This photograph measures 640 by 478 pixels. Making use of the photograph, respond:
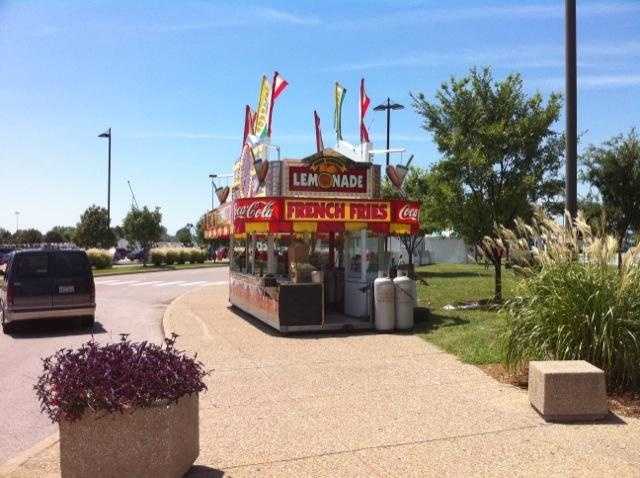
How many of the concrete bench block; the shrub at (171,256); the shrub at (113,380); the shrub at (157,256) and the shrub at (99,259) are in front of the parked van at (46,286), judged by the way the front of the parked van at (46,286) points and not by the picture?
3

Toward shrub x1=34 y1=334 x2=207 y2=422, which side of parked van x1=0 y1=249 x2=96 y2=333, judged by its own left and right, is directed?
back

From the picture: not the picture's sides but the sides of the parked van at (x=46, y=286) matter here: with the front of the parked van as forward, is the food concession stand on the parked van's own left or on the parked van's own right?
on the parked van's own right

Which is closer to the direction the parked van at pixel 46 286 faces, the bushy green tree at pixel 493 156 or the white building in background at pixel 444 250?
the white building in background

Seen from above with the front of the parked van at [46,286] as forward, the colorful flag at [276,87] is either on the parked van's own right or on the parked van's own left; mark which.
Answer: on the parked van's own right

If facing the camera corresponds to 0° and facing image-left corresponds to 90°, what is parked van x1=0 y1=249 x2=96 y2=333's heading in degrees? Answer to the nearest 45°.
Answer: approximately 180°

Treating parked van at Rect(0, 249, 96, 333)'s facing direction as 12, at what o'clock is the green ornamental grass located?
The green ornamental grass is roughly at 5 o'clock from the parked van.

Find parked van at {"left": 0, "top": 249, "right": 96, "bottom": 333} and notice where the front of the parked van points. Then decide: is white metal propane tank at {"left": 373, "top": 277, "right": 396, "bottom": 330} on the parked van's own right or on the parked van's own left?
on the parked van's own right

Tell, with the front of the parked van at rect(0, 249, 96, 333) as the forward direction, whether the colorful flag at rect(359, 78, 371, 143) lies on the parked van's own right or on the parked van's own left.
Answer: on the parked van's own right

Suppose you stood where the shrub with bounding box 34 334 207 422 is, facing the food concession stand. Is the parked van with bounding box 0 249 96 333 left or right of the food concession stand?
left

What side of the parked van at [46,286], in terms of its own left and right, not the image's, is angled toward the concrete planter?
back

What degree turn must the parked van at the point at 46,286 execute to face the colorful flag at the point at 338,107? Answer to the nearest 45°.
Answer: approximately 90° to its right
